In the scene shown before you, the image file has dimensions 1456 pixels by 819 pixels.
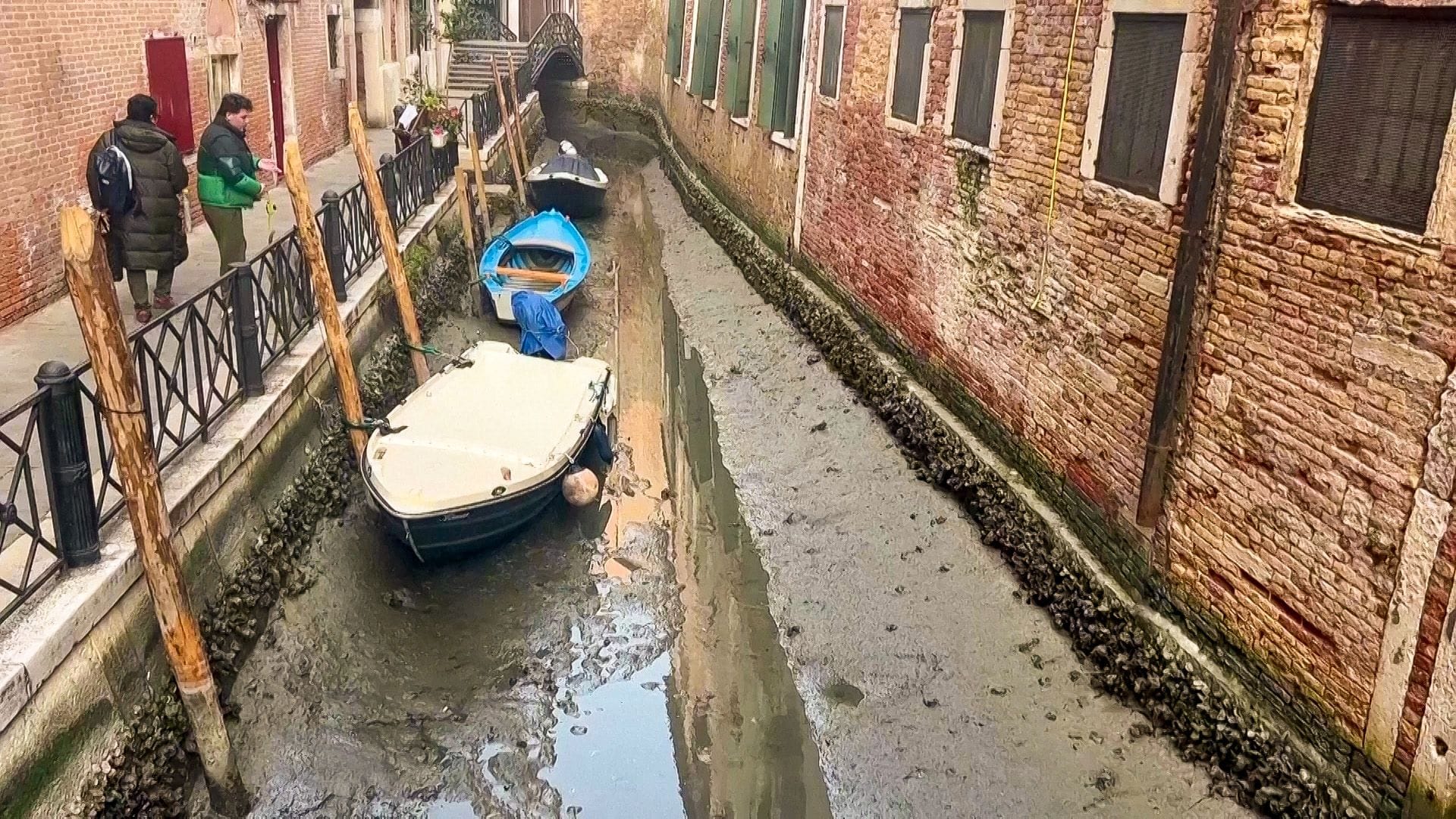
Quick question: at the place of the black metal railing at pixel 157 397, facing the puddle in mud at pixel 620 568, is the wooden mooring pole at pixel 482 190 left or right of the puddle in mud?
left

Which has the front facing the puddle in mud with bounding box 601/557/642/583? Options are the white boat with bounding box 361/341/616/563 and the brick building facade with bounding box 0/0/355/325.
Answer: the brick building facade

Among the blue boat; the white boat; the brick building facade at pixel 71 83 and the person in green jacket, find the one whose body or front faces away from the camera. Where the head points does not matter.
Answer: the blue boat

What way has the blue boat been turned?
away from the camera

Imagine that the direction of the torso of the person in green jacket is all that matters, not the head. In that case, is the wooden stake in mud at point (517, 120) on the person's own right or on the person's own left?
on the person's own left

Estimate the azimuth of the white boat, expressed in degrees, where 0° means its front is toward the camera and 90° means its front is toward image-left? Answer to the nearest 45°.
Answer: approximately 45°

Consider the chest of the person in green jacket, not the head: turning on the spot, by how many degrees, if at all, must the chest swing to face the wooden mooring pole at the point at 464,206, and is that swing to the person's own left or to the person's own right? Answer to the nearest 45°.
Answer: approximately 45° to the person's own left

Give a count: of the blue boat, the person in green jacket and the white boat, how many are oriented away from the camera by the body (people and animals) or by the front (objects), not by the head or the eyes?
1

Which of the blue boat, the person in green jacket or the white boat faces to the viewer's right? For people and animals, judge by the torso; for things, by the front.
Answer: the person in green jacket

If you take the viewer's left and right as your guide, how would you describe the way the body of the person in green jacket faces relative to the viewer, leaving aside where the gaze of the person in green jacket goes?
facing to the right of the viewer

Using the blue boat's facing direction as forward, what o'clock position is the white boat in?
The white boat is roughly at 6 o'clock from the blue boat.
